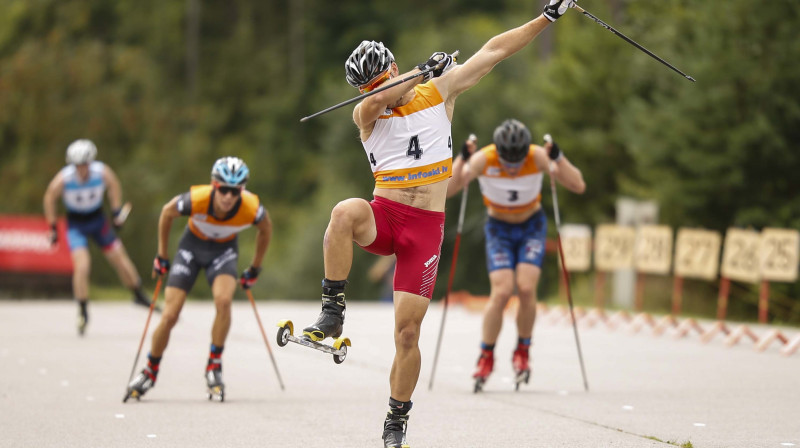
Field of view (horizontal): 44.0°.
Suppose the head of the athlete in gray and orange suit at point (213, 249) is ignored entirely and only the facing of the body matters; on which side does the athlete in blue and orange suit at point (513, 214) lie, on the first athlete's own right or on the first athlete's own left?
on the first athlete's own left

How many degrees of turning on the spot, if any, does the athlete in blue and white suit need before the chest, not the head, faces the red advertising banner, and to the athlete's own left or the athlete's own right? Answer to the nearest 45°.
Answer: approximately 180°

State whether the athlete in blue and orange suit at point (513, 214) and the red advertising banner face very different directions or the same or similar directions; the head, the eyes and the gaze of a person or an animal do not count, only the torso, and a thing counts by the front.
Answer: same or similar directions

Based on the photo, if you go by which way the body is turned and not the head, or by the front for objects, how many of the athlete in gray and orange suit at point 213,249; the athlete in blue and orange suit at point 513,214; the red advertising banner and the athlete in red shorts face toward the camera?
4

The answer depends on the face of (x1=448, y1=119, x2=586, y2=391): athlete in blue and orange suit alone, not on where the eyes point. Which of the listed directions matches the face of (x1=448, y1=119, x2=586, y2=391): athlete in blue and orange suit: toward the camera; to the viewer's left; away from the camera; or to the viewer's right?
toward the camera

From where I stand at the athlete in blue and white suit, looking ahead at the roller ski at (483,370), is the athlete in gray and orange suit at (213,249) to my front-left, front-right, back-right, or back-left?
front-right

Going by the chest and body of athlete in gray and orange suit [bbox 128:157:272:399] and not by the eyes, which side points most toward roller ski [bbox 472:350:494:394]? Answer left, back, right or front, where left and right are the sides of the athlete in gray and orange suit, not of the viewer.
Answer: left

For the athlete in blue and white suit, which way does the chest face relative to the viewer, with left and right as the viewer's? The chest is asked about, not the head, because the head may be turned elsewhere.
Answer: facing the viewer

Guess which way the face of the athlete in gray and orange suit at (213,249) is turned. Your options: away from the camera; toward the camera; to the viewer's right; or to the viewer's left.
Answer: toward the camera

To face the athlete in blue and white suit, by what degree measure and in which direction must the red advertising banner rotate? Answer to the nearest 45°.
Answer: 0° — it already faces them

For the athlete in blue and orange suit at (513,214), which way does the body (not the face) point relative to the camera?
toward the camera

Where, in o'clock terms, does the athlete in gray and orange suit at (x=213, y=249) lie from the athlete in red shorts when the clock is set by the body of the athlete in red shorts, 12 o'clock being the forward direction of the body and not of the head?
The athlete in gray and orange suit is roughly at 5 o'clock from the athlete in red shorts.

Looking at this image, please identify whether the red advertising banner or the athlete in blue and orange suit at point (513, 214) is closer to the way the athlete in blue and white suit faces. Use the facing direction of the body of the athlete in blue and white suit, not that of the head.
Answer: the athlete in blue and orange suit

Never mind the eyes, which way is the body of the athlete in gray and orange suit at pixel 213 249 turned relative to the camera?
toward the camera

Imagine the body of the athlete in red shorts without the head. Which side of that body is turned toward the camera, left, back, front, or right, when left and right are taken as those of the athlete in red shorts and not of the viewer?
front

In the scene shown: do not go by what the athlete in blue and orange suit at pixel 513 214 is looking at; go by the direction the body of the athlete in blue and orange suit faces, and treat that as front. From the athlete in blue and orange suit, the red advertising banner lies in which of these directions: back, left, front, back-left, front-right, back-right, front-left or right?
back-right
